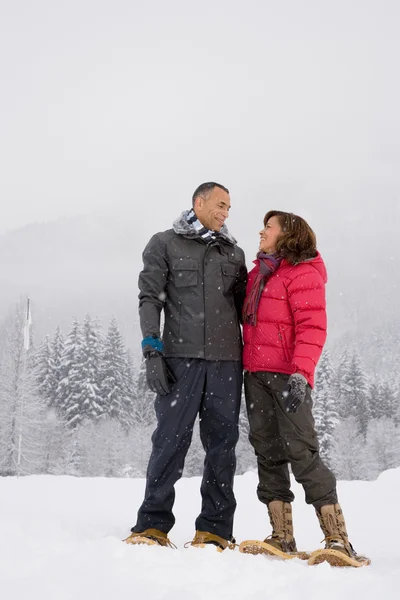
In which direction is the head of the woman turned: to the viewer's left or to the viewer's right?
to the viewer's left

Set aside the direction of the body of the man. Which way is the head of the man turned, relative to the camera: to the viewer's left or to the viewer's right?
to the viewer's right

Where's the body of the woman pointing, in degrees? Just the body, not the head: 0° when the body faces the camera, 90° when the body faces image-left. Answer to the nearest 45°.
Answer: approximately 45°

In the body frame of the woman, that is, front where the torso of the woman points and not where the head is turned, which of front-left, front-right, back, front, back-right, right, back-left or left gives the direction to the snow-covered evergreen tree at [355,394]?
back-right

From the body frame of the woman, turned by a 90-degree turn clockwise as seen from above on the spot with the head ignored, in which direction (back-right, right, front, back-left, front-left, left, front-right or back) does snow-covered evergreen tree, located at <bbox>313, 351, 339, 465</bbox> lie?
front-right

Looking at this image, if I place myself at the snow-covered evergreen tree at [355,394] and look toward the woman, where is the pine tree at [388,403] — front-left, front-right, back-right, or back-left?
back-left
